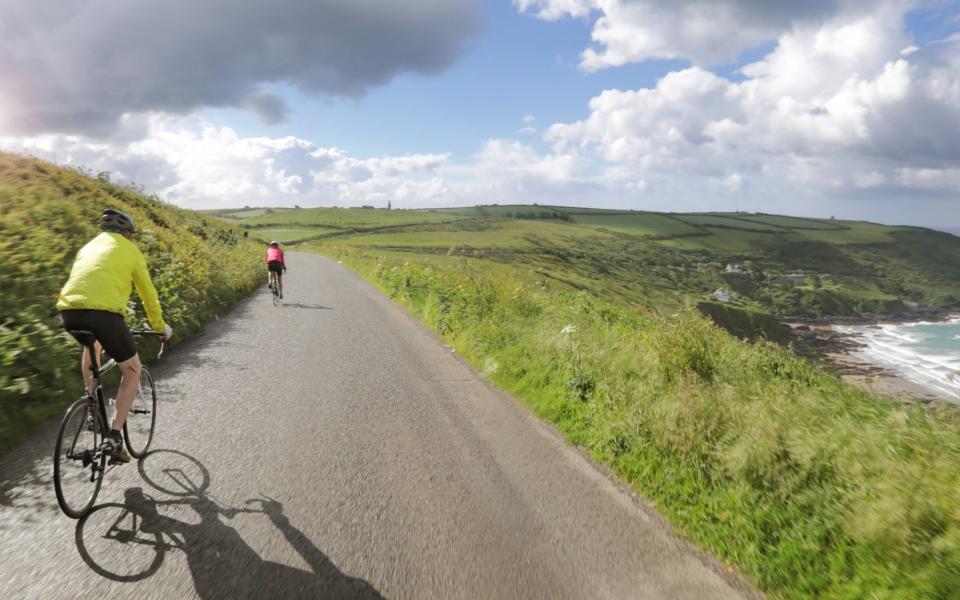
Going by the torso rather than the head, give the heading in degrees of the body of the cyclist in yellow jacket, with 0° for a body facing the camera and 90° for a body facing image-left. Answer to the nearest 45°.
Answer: approximately 225°

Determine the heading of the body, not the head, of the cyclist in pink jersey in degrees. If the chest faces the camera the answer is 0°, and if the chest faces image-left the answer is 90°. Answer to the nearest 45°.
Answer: approximately 180°

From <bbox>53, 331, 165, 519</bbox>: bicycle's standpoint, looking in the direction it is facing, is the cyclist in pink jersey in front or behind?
in front

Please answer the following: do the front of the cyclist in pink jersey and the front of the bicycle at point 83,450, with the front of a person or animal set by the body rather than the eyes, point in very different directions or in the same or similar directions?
same or similar directions

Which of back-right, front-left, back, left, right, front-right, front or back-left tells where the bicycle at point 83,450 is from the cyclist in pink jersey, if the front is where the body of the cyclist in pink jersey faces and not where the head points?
back

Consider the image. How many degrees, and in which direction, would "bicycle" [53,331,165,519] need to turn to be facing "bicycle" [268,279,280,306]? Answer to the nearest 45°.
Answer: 0° — it already faces it

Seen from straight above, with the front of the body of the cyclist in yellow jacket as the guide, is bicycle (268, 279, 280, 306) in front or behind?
in front

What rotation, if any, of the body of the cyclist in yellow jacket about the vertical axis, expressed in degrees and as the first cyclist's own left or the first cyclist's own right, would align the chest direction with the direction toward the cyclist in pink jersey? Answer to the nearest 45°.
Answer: approximately 45° to the first cyclist's own left

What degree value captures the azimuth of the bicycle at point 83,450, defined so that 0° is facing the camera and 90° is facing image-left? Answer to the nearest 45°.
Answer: approximately 225°

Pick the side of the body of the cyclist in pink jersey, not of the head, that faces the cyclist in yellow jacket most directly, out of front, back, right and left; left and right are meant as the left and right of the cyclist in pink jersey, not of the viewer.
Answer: back

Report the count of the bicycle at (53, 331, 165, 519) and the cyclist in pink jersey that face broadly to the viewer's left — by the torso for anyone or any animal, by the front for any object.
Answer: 0
